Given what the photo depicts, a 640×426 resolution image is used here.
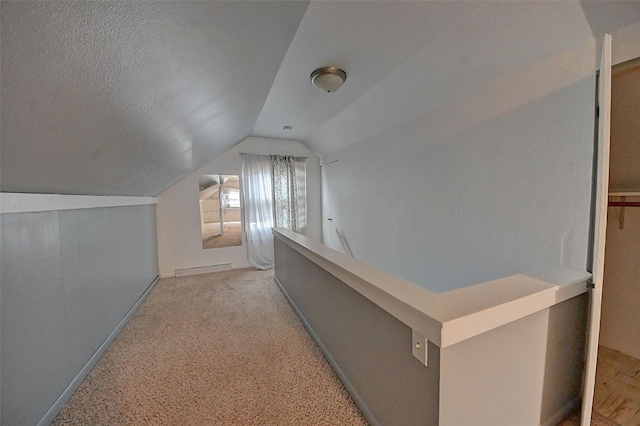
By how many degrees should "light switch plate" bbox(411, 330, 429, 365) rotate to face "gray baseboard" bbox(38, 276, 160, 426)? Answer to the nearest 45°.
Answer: approximately 45° to its right

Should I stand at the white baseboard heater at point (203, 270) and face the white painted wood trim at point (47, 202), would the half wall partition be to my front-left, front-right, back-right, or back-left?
front-left

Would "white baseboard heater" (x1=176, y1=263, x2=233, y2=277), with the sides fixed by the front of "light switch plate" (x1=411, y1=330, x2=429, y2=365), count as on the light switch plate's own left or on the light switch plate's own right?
on the light switch plate's own right

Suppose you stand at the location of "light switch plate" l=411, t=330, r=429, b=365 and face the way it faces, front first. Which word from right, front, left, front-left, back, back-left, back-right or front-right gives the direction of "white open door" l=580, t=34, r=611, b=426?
back

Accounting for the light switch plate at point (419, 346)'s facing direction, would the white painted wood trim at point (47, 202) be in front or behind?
in front

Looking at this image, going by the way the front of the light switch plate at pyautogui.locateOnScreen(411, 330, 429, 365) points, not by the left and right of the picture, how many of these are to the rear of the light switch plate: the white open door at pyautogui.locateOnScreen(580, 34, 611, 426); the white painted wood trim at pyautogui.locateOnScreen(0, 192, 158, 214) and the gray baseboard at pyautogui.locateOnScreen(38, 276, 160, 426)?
1

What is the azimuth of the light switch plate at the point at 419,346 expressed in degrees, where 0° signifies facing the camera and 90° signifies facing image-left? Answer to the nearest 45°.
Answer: approximately 45°

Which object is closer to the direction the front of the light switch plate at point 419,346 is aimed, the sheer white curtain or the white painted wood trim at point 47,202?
the white painted wood trim

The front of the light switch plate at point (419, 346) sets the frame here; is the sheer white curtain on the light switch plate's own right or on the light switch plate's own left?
on the light switch plate's own right
